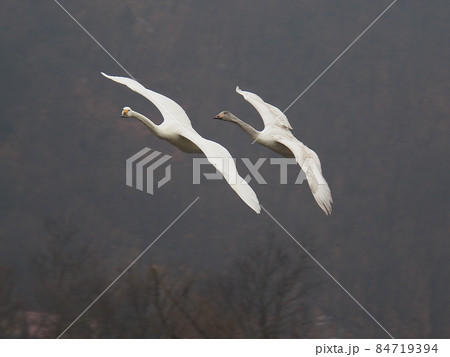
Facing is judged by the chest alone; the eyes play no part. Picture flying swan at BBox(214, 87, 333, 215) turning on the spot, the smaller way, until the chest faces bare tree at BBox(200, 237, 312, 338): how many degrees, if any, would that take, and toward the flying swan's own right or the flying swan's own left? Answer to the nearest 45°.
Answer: approximately 135° to the flying swan's own right

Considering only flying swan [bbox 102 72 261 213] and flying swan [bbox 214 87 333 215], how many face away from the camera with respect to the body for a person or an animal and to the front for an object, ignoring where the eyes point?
0

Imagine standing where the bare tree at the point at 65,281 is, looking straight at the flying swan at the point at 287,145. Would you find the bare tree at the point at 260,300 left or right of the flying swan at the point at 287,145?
left

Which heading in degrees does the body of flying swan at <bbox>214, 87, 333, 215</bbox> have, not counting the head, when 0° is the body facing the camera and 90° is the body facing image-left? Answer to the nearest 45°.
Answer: approximately 45°

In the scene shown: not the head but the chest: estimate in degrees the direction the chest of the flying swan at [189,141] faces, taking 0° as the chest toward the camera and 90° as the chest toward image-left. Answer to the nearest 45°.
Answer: approximately 45°

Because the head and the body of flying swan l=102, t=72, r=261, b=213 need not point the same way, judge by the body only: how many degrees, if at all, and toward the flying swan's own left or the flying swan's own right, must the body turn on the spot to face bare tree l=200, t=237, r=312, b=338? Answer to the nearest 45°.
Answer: approximately 135° to the flying swan's own right
